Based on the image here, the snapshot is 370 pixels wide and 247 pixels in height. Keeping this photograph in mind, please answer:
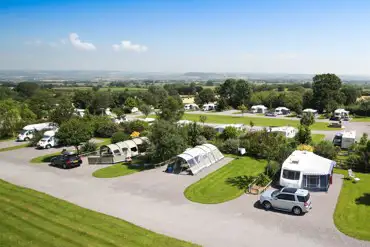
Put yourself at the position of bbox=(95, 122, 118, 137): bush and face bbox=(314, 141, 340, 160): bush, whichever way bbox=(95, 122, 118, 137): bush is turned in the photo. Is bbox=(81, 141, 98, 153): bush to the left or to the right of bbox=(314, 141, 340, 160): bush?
right

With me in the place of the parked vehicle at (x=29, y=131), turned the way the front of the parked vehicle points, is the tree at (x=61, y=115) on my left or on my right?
on my right

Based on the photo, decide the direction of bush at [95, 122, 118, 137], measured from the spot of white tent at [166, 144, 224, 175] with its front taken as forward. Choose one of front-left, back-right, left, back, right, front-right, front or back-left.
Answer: right

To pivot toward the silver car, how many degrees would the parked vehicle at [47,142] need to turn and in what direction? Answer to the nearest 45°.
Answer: approximately 90° to its left

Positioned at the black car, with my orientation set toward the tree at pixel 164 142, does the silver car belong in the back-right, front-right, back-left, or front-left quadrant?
front-right

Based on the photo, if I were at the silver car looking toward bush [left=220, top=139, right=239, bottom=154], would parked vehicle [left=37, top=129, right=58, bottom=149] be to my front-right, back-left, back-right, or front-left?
front-left

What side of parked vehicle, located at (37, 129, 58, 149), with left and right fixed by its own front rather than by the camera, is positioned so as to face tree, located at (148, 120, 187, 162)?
left

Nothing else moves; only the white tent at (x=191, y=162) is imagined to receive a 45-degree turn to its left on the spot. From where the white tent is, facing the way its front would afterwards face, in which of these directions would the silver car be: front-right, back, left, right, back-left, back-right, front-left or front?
front-left

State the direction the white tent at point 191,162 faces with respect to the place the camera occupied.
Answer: facing the viewer and to the left of the viewer

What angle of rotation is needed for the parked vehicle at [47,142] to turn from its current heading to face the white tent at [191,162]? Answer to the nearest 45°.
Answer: approximately 90° to its left
